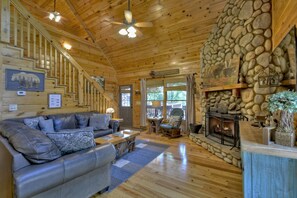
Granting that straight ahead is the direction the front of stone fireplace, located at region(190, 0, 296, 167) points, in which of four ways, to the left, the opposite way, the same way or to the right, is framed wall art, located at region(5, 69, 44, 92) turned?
the opposite way

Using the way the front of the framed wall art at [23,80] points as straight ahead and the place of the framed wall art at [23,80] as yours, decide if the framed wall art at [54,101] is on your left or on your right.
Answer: on your left

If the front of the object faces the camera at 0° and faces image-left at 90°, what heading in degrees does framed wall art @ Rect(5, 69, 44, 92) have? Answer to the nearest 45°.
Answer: approximately 315°

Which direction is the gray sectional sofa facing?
to the viewer's right

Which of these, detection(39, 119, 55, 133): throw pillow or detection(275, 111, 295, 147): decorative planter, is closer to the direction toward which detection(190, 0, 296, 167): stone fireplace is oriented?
the throw pillow

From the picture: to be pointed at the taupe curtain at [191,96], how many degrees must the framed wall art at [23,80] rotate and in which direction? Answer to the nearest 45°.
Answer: approximately 45° to its left

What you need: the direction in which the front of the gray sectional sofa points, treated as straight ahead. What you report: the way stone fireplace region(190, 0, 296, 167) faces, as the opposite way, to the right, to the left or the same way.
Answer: the opposite way

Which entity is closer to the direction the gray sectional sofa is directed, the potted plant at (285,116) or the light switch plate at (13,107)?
the potted plant

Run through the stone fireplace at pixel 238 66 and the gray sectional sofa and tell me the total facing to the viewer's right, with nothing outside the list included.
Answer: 1

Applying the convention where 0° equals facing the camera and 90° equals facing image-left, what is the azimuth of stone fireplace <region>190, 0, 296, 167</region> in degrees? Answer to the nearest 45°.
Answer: approximately 45°
